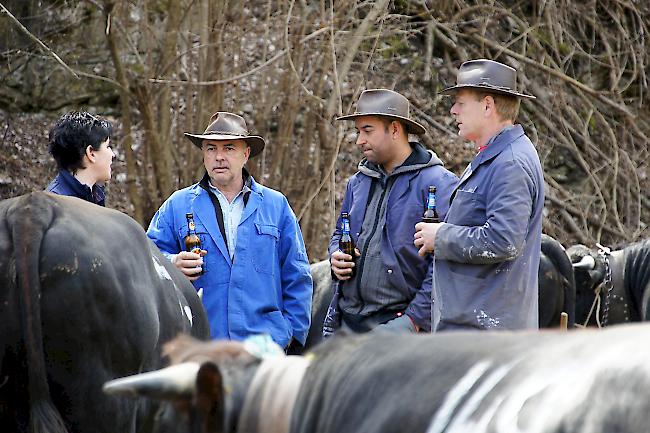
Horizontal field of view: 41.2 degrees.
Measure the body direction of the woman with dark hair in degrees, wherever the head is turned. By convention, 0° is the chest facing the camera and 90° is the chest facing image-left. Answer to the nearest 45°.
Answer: approximately 270°

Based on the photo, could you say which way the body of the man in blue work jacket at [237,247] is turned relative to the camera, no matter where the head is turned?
toward the camera

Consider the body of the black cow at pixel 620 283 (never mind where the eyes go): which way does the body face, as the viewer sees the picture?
to the viewer's left

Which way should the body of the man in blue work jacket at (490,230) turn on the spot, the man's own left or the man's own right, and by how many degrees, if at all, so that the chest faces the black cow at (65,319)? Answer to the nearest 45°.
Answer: approximately 45° to the man's own left

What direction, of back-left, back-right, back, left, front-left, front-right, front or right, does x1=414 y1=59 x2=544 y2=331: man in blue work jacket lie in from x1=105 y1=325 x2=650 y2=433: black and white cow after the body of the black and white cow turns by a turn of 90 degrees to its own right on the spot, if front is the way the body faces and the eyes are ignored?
front

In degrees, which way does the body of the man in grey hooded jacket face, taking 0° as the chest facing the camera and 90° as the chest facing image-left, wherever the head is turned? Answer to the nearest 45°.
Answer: approximately 45°

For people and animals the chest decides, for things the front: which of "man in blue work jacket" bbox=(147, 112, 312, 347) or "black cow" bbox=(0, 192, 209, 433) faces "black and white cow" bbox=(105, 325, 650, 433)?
the man in blue work jacket

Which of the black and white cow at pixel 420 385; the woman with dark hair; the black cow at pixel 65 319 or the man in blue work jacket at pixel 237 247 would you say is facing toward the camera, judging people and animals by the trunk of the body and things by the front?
the man in blue work jacket

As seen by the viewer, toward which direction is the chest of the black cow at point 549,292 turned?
to the viewer's left

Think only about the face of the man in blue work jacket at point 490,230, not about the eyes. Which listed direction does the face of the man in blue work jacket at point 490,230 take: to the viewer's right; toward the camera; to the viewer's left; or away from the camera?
to the viewer's left

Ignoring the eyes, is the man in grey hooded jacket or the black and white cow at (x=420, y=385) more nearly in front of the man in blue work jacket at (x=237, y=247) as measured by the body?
the black and white cow
